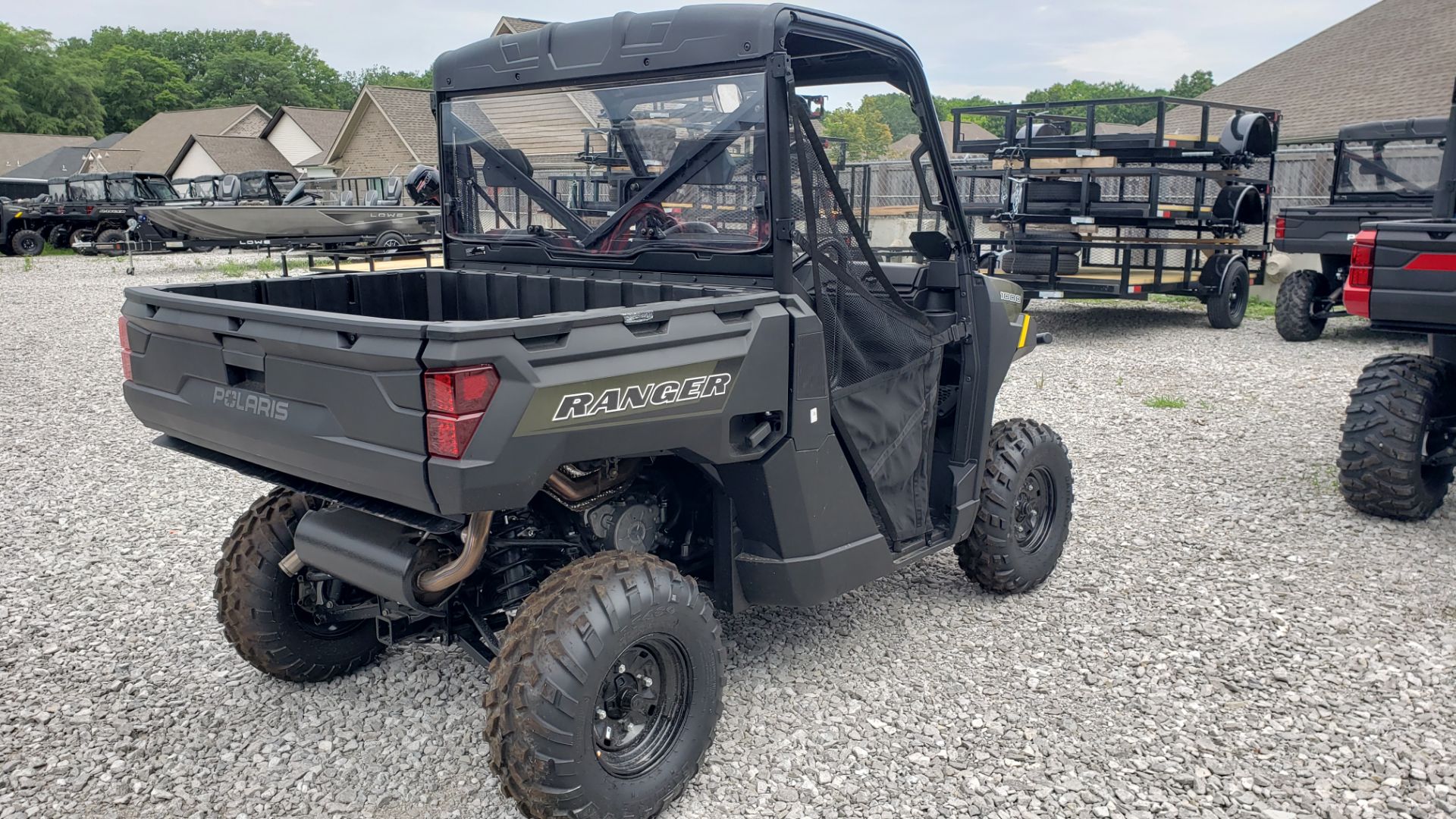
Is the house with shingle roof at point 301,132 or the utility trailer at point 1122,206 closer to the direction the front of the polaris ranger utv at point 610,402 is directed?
the utility trailer

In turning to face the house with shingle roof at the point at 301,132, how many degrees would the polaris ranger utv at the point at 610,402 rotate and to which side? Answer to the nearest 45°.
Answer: approximately 45° to its left

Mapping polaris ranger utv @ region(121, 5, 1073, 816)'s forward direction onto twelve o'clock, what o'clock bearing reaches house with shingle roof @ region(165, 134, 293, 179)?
The house with shingle roof is roughly at 10 o'clock from the polaris ranger utv.

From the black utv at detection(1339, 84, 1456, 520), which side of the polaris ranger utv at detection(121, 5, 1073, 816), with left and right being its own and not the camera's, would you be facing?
front

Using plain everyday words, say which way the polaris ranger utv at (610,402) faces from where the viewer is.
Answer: facing away from the viewer and to the right of the viewer

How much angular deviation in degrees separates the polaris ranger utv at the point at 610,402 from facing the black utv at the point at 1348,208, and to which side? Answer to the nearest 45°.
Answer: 0° — it already faces it
